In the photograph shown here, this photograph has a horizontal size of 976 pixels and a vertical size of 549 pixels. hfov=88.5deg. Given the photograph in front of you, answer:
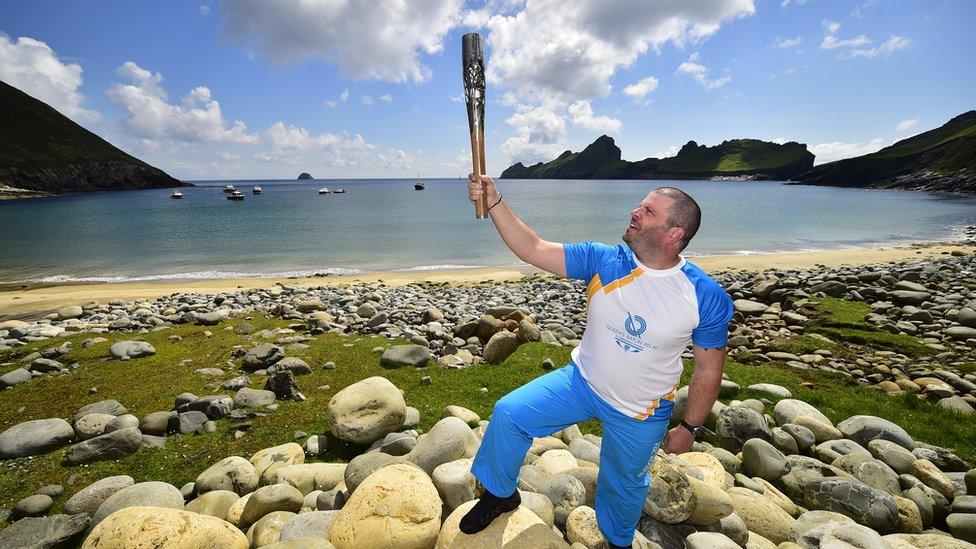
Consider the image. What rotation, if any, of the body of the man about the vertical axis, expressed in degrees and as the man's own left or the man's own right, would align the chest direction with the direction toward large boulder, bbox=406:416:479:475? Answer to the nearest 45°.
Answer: approximately 90° to the man's own right

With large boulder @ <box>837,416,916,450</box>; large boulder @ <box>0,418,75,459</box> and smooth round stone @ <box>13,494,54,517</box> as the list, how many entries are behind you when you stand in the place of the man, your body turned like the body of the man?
1

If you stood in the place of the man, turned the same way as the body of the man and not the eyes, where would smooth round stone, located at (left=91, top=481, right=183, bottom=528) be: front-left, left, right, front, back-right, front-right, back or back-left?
front-right

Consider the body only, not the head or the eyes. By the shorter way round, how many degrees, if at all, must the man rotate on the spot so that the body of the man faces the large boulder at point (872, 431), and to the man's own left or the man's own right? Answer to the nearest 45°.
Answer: approximately 180°

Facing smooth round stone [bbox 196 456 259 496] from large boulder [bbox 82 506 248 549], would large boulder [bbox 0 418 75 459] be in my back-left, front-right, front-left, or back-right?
front-left

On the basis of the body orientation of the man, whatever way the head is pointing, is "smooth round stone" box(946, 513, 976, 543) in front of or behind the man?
behind

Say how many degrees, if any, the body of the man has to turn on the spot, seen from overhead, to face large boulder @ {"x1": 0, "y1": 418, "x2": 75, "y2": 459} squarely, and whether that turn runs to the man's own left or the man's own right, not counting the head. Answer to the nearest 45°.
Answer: approximately 45° to the man's own right

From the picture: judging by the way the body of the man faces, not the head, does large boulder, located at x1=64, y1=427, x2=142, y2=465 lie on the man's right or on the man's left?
on the man's right

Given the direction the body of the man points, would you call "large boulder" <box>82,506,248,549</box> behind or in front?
in front

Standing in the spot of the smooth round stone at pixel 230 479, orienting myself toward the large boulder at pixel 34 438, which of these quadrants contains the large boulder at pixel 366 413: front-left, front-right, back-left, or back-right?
back-right

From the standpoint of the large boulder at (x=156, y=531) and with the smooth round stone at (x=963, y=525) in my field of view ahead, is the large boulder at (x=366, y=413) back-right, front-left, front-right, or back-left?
front-left

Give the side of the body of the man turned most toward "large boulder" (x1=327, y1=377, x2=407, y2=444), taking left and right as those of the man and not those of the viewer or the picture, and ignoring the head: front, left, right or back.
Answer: right

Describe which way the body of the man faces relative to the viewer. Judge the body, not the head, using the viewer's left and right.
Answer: facing the viewer and to the left of the viewer

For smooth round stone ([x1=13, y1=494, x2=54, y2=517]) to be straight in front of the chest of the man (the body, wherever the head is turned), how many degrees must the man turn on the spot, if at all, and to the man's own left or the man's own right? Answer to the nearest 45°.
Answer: approximately 45° to the man's own right
